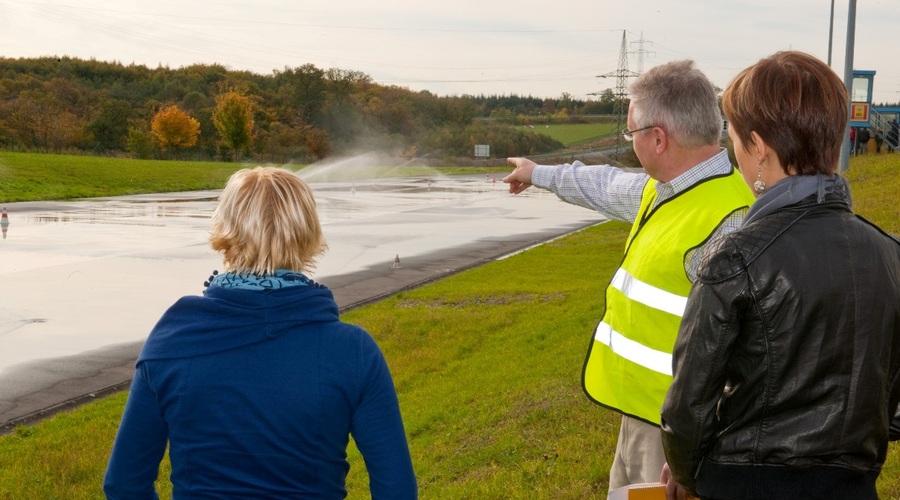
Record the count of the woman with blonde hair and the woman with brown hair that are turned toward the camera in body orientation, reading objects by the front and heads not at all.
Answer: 0

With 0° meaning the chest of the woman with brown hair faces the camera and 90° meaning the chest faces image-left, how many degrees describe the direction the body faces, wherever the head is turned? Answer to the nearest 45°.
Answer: approximately 135°

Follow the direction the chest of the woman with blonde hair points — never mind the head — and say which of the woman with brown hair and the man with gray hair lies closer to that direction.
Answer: the man with gray hair

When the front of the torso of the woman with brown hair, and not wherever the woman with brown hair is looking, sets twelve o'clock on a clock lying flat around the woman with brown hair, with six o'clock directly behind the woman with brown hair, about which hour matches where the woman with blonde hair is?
The woman with blonde hair is roughly at 10 o'clock from the woman with brown hair.

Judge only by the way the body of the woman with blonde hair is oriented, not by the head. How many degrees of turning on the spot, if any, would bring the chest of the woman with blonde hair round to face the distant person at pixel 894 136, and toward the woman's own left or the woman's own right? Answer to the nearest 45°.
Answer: approximately 45° to the woman's own right

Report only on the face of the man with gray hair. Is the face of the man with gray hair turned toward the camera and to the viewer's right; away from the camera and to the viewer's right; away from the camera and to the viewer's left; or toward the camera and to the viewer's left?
away from the camera and to the viewer's left

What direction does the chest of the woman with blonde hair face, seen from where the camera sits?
away from the camera

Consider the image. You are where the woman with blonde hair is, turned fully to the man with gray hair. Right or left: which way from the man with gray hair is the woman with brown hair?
right

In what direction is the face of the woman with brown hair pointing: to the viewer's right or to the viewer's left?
to the viewer's left

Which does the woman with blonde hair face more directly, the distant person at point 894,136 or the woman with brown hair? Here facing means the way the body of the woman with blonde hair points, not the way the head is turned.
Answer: the distant person
